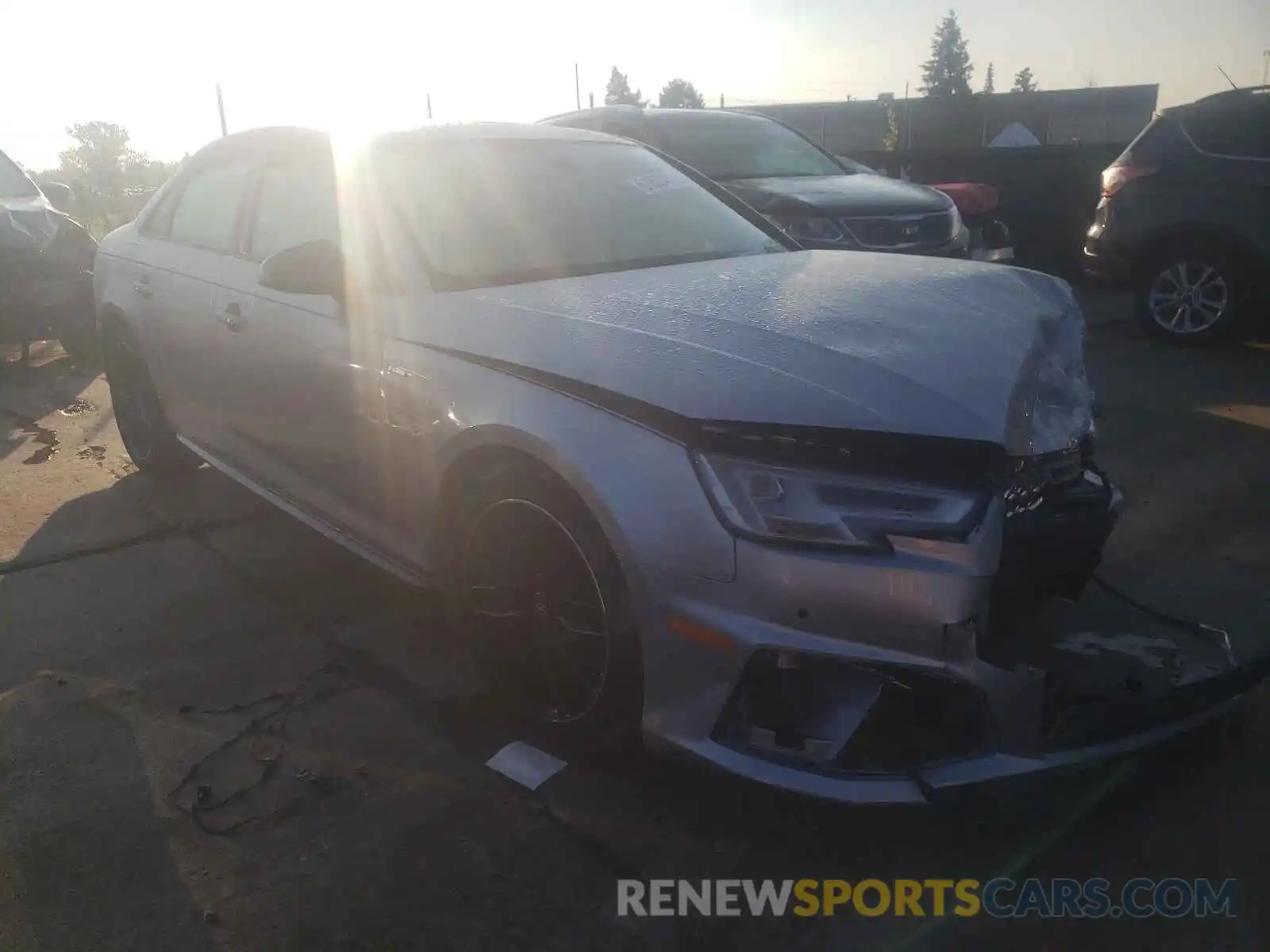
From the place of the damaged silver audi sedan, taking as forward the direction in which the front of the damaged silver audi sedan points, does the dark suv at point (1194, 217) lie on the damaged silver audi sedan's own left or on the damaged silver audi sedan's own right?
on the damaged silver audi sedan's own left

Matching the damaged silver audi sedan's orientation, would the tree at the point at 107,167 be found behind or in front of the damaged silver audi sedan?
behind

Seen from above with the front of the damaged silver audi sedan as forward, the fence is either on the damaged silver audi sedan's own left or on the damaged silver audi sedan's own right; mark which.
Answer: on the damaged silver audi sedan's own left

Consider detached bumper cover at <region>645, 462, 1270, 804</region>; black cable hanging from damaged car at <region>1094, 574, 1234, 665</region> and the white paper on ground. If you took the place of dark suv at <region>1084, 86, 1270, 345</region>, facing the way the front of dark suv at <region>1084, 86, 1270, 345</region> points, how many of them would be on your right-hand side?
3

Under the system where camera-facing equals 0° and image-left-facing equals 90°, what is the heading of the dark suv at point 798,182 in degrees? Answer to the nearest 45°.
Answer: approximately 315°

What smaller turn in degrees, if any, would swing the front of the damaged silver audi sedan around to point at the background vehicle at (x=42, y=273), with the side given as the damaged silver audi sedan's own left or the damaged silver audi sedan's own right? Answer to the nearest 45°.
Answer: approximately 180°

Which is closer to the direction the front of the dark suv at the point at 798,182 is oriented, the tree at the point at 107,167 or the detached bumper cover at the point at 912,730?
the detached bumper cover

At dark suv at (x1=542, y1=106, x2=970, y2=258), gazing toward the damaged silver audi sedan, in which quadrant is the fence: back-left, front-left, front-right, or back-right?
back-left

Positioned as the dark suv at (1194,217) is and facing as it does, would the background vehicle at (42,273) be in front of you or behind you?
behind

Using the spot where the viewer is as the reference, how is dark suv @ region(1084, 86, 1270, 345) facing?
facing to the right of the viewer
